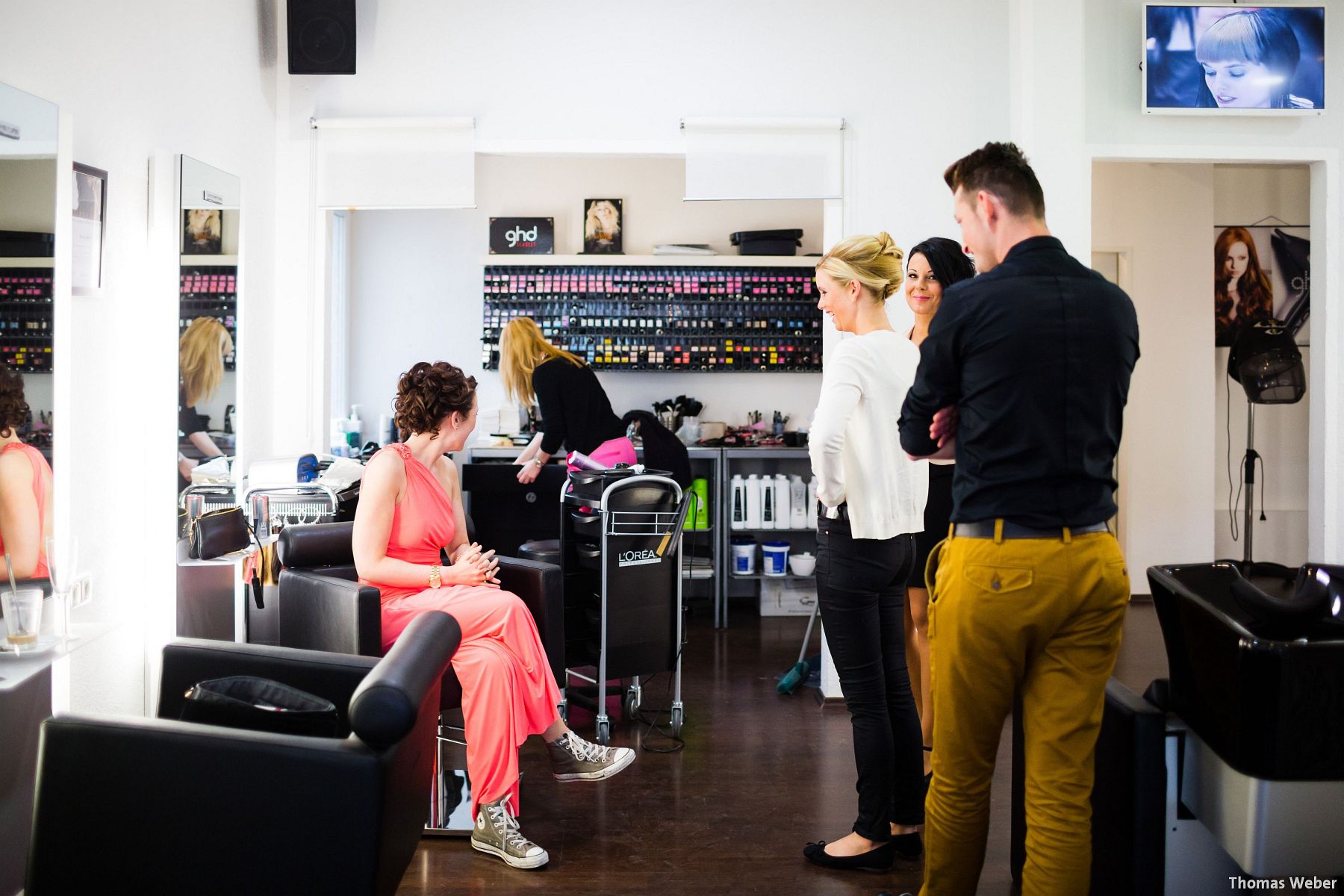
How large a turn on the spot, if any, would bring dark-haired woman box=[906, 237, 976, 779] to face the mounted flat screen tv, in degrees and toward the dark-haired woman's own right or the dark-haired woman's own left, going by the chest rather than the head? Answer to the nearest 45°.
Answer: approximately 180°

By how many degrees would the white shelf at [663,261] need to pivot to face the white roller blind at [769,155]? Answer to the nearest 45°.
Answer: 0° — it already faces it

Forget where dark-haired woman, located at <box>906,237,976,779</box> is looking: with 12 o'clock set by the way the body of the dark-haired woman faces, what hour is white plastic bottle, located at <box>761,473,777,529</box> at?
The white plastic bottle is roughly at 4 o'clock from the dark-haired woman.

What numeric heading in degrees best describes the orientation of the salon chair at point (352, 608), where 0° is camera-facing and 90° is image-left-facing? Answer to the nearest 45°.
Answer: approximately 315°

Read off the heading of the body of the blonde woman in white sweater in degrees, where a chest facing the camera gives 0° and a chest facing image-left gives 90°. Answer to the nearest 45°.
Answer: approximately 90°

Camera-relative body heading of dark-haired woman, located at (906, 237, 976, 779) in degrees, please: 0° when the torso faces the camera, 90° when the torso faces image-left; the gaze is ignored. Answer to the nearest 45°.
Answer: approximately 45°

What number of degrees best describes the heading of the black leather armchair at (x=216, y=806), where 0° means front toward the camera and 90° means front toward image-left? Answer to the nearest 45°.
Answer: approximately 90°
